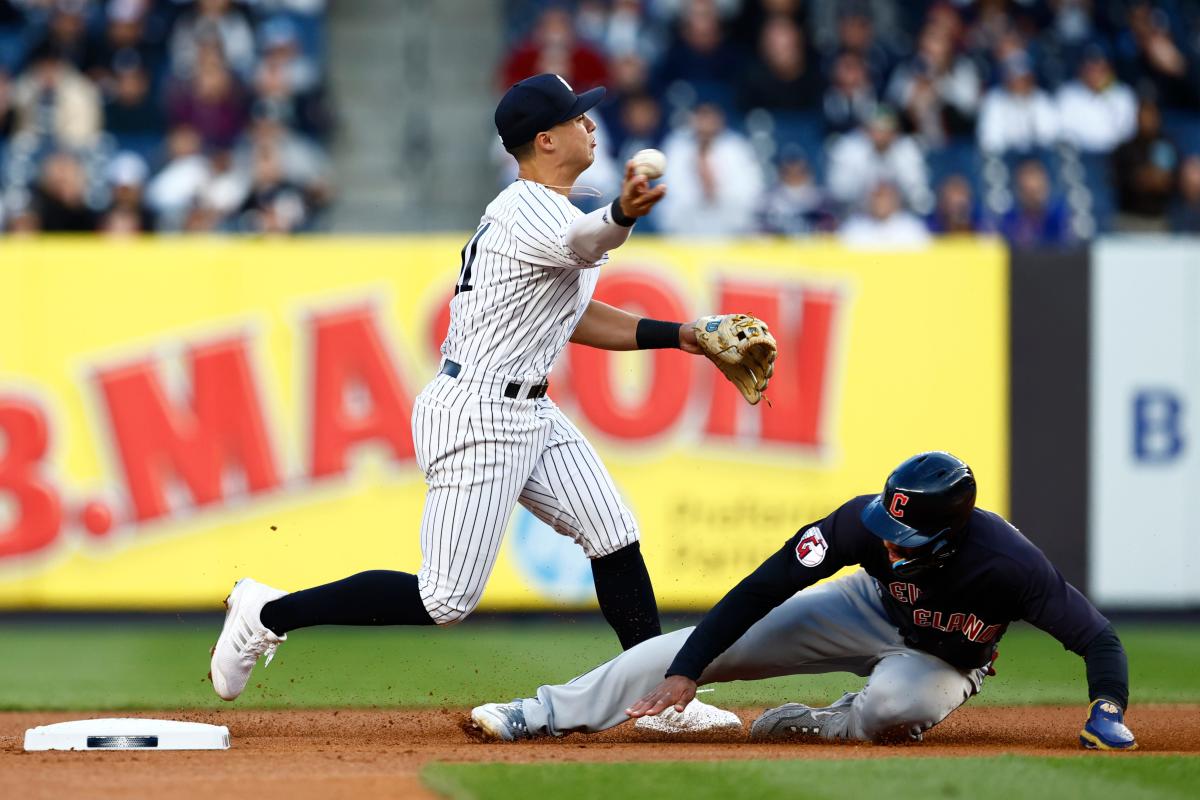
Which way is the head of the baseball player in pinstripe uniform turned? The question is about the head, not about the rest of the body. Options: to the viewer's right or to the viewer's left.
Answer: to the viewer's right

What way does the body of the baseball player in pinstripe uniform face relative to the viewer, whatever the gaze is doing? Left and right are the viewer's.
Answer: facing to the right of the viewer

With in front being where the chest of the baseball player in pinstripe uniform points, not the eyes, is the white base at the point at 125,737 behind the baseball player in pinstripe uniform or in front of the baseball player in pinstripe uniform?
behind
